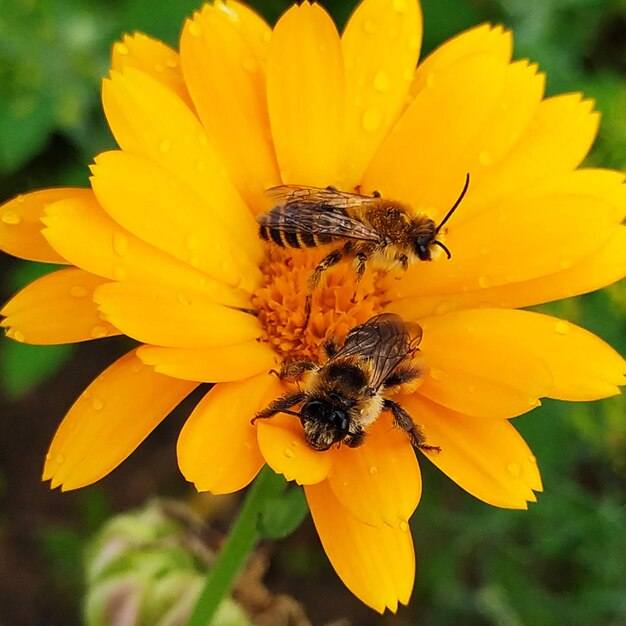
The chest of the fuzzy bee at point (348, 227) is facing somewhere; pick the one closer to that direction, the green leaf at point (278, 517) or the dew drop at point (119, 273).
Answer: the green leaf

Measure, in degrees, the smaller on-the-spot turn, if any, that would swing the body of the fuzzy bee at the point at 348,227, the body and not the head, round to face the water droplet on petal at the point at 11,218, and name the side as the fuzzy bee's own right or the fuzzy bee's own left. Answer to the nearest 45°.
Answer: approximately 135° to the fuzzy bee's own right

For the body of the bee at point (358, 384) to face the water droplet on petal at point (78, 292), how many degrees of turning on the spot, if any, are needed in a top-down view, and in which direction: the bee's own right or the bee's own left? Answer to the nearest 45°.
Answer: approximately 45° to the bee's own right

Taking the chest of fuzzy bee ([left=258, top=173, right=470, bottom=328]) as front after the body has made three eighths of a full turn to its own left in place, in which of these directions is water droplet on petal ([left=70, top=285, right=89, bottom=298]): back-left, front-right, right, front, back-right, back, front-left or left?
left

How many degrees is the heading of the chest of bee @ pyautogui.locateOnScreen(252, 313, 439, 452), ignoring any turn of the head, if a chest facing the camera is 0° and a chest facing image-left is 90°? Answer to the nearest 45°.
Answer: approximately 45°

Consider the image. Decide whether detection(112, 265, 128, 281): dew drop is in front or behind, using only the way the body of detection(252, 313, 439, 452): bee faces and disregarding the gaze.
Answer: in front

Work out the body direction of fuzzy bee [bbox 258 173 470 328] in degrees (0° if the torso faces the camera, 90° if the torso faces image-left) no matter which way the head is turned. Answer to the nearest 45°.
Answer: approximately 270°

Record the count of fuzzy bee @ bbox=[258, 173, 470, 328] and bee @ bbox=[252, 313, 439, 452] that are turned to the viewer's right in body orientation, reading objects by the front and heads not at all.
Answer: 1

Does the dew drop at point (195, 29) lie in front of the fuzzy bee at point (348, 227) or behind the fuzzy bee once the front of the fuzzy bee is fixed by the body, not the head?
behind

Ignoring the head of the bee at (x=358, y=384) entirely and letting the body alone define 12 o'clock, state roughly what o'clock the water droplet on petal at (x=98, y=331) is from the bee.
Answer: The water droplet on petal is roughly at 1 o'clock from the bee.
